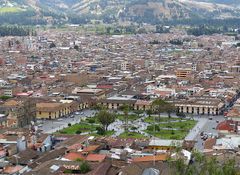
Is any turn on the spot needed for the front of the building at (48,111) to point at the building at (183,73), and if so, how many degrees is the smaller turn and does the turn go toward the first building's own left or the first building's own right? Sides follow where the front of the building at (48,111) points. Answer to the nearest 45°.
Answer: approximately 90° to the first building's own left

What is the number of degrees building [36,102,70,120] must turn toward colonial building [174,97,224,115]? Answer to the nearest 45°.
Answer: approximately 45° to its left

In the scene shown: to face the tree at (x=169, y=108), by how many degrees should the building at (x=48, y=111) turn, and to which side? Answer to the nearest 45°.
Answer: approximately 45° to its left

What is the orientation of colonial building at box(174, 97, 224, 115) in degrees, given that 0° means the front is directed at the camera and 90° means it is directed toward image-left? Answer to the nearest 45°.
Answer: approximately 0°

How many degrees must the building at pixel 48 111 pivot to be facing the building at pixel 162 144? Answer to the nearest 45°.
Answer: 0° — it already faces it

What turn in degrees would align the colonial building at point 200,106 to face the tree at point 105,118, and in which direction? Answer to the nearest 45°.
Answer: approximately 45° to its right

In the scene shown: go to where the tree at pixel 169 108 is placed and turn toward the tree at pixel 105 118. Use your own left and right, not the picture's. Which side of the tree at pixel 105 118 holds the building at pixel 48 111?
right
